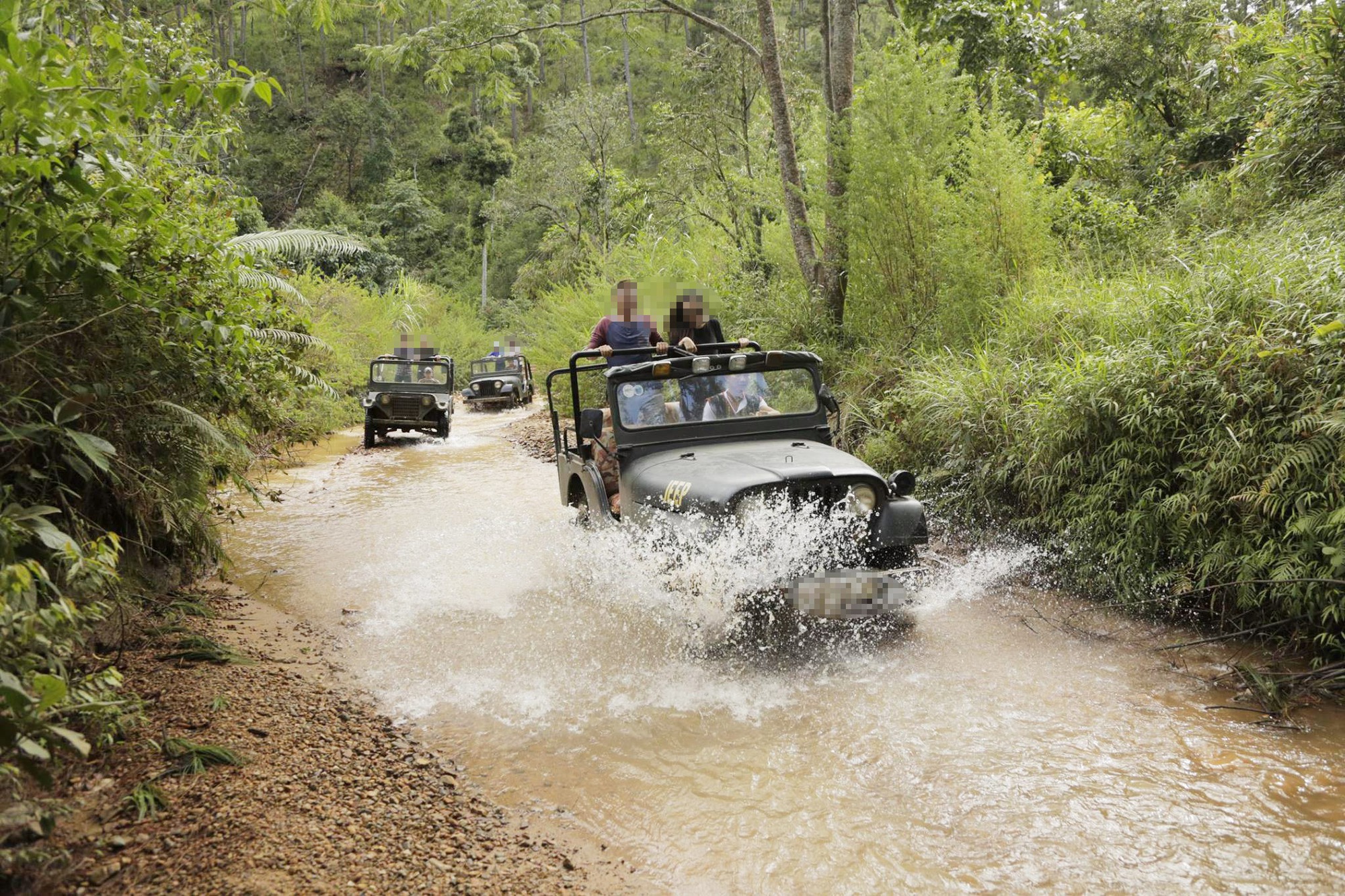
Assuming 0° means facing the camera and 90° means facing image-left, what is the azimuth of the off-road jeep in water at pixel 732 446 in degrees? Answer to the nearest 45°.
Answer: approximately 315°

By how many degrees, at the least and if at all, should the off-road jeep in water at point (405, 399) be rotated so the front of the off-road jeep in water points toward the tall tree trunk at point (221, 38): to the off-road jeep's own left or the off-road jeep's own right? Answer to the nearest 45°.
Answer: approximately 180°

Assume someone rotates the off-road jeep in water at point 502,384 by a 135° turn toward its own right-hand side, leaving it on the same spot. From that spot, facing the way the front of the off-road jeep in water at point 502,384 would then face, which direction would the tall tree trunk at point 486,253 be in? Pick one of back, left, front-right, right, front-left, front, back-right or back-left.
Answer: front

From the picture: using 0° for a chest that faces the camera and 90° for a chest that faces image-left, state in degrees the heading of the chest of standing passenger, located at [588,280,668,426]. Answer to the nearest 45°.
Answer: approximately 0°

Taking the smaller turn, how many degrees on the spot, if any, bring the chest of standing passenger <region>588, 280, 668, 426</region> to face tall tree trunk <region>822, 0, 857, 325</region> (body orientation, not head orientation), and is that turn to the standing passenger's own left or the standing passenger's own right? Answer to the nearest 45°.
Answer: approximately 135° to the standing passenger's own left

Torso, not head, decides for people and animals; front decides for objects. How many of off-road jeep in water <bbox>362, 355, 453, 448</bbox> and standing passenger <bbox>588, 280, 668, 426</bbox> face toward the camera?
2

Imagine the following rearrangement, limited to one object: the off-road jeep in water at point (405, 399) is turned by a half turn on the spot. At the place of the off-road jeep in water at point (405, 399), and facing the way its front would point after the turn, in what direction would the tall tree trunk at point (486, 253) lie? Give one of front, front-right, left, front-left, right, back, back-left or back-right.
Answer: front

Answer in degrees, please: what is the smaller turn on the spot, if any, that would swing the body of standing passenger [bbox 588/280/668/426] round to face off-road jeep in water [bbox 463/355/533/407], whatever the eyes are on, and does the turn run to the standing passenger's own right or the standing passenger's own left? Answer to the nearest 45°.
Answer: approximately 180°

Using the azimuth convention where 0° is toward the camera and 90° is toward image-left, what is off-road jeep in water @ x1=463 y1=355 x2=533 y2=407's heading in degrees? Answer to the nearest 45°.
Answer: approximately 45°
